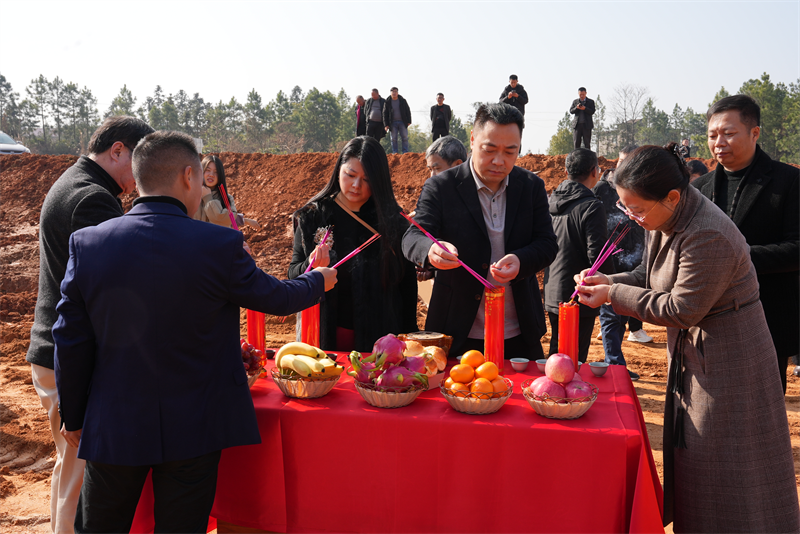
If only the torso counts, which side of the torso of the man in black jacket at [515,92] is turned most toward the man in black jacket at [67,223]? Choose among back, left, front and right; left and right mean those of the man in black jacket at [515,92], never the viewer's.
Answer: front

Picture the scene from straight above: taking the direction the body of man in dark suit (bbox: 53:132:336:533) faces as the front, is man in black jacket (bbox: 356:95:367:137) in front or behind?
in front

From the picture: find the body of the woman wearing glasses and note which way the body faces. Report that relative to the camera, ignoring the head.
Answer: to the viewer's left

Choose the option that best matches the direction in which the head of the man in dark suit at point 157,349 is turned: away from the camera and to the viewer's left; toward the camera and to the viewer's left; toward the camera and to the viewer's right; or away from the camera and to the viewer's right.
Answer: away from the camera and to the viewer's right

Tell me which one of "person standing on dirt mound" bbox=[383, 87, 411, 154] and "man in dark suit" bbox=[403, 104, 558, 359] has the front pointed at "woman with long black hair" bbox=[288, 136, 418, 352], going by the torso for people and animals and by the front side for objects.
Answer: the person standing on dirt mound

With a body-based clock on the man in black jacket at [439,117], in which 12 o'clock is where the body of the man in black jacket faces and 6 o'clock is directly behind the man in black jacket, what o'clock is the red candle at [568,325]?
The red candle is roughly at 12 o'clock from the man in black jacket.

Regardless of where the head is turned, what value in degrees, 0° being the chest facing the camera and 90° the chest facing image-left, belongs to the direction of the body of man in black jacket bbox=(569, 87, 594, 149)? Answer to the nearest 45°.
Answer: approximately 0°

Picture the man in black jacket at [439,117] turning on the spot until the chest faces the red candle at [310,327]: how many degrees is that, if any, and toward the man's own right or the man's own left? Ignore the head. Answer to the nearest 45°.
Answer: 0° — they already face it

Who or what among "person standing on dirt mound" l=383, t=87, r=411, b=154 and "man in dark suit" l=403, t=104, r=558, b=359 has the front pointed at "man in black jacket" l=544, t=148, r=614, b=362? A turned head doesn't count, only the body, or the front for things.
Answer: the person standing on dirt mound

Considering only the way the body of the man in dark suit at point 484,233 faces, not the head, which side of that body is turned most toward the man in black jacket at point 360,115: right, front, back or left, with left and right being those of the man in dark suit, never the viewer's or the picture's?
back

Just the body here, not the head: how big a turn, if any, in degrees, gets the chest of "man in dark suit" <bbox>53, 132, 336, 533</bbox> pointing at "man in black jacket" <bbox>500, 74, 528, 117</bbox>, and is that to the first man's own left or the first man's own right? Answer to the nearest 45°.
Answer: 0° — they already face them

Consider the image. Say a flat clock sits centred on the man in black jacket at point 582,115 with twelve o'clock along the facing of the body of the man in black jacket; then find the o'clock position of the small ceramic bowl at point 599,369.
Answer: The small ceramic bowl is roughly at 12 o'clock from the man in black jacket.

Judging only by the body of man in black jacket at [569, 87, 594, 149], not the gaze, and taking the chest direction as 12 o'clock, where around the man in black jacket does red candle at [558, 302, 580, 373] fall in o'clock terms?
The red candle is roughly at 12 o'clock from the man in black jacket.
